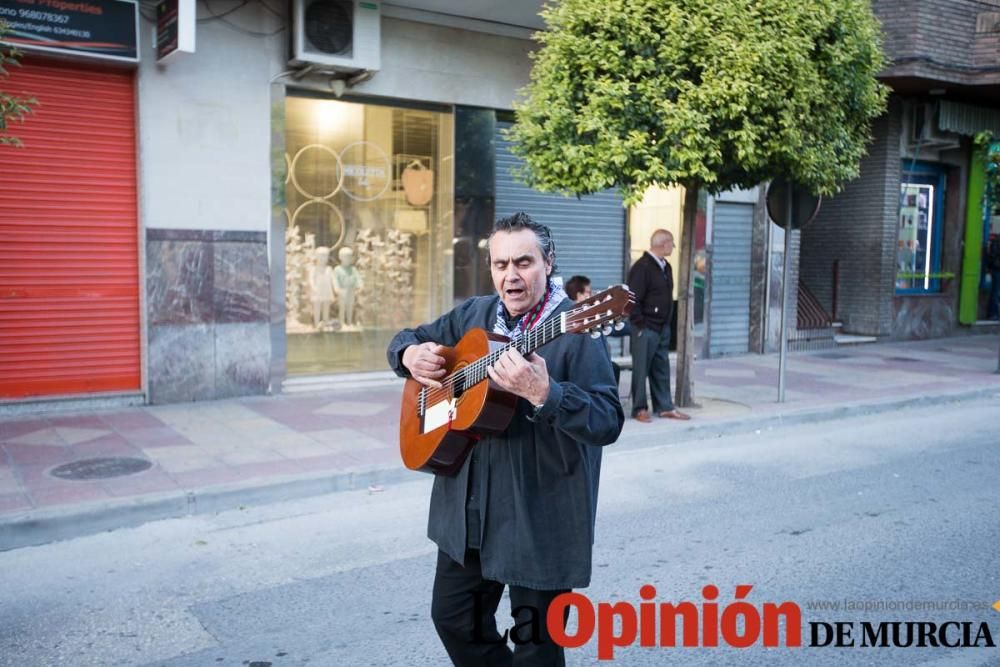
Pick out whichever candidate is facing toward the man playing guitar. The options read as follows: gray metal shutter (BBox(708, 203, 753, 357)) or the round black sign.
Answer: the gray metal shutter

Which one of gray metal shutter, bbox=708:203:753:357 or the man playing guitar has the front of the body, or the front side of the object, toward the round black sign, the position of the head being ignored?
the gray metal shutter

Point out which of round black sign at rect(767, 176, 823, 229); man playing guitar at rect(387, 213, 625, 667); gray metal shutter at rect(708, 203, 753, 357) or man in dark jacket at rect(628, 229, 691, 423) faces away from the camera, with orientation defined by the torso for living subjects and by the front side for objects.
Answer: the round black sign

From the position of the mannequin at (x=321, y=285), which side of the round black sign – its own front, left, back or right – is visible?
left

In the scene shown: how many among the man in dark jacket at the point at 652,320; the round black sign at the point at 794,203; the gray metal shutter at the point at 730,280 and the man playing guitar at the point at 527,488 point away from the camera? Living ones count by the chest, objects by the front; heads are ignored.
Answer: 1

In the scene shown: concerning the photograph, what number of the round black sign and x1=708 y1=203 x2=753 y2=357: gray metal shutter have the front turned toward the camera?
1

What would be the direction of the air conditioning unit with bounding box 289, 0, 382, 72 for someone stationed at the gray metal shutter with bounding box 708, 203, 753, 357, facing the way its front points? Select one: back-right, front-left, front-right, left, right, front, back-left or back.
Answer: front-right

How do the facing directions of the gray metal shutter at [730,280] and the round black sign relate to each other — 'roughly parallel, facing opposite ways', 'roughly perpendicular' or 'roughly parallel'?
roughly parallel, facing opposite ways

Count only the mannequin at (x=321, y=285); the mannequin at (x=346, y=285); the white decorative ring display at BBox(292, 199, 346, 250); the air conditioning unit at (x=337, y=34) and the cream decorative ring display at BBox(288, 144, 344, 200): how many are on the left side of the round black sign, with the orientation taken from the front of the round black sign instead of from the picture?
5

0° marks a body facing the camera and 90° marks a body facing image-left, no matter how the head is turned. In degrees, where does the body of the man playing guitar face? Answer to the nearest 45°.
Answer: approximately 45°

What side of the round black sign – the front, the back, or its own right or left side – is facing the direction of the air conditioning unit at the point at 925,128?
front

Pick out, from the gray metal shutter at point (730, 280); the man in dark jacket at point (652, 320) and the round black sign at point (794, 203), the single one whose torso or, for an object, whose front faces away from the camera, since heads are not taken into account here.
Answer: the round black sign

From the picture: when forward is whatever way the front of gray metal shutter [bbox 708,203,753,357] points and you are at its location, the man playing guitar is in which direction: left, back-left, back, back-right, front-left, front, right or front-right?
front

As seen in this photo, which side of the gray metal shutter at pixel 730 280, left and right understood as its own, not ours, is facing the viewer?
front

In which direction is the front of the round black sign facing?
away from the camera

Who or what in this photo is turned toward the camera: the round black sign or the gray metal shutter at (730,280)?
the gray metal shutter

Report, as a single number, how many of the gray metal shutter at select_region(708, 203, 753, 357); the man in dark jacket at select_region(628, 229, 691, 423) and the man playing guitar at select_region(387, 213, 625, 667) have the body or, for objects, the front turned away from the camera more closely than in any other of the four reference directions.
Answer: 0
